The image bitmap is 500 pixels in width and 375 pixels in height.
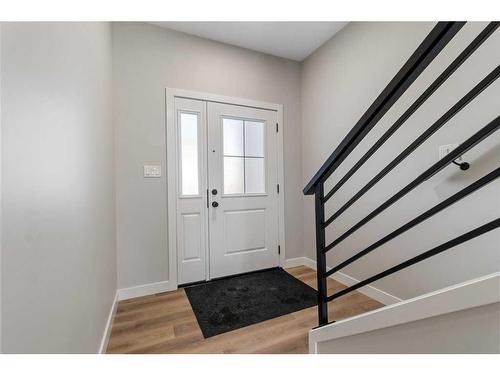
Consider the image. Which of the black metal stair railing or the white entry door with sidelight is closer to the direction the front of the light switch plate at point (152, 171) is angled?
the black metal stair railing

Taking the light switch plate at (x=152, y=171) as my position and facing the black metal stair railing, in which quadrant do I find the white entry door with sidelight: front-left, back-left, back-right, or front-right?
front-left

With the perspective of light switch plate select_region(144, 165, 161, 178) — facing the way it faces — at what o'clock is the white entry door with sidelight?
The white entry door with sidelight is roughly at 9 o'clock from the light switch plate.

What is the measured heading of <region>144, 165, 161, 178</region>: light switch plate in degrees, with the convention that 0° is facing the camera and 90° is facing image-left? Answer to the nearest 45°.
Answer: approximately 0°

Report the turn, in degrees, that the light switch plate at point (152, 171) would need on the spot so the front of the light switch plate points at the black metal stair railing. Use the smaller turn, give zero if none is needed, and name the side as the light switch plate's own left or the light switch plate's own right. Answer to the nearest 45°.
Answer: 0° — it already faces it
